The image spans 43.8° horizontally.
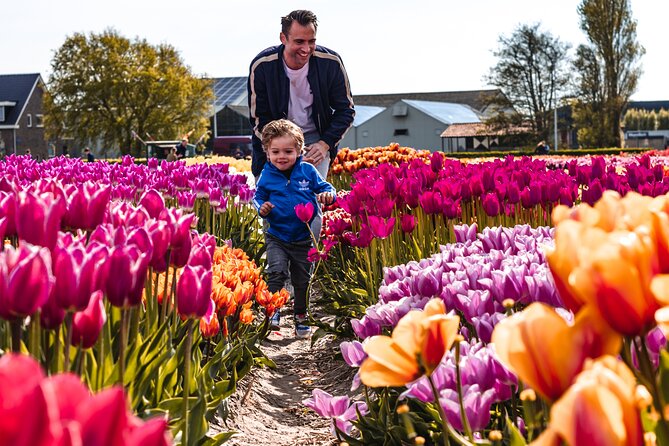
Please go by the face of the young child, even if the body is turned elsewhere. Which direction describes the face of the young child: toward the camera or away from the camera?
toward the camera

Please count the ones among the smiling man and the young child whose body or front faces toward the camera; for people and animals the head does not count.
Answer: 2

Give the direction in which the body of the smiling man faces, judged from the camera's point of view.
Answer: toward the camera

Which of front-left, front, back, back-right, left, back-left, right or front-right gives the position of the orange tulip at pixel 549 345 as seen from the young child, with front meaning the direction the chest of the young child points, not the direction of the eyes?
front

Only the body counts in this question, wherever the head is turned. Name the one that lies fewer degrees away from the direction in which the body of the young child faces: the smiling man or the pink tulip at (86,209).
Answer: the pink tulip

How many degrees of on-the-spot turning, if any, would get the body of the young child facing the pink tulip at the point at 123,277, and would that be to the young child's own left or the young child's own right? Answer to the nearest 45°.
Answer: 0° — they already face it

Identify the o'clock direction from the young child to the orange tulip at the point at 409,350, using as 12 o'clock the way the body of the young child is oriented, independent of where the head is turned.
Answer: The orange tulip is roughly at 12 o'clock from the young child.

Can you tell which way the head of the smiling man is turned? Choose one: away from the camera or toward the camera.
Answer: toward the camera

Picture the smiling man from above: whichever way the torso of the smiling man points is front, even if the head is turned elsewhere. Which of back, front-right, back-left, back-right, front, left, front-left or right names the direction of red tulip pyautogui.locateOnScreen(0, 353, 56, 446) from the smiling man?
front

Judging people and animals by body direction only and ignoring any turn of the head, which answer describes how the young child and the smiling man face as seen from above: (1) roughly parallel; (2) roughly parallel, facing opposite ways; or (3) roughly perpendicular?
roughly parallel

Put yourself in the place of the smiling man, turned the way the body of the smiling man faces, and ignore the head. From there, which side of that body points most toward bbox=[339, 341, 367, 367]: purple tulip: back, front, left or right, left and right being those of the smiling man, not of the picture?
front
